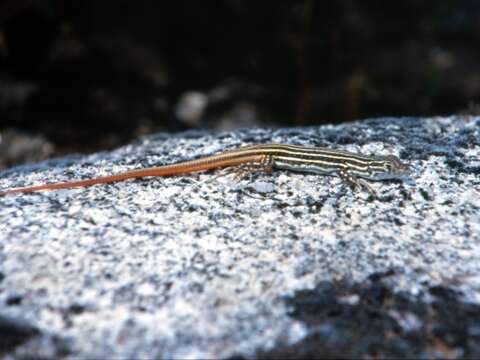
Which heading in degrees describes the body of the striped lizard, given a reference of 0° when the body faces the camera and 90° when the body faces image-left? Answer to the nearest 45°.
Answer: approximately 270°
